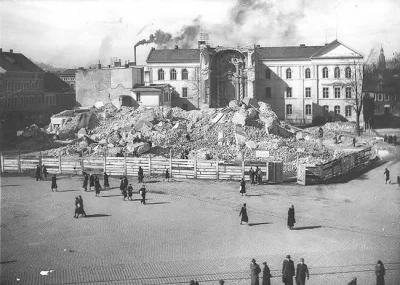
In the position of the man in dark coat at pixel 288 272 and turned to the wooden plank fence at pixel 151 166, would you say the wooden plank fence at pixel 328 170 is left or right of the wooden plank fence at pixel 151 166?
right

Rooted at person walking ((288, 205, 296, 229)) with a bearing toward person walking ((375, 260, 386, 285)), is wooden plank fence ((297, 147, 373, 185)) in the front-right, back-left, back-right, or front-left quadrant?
back-left
